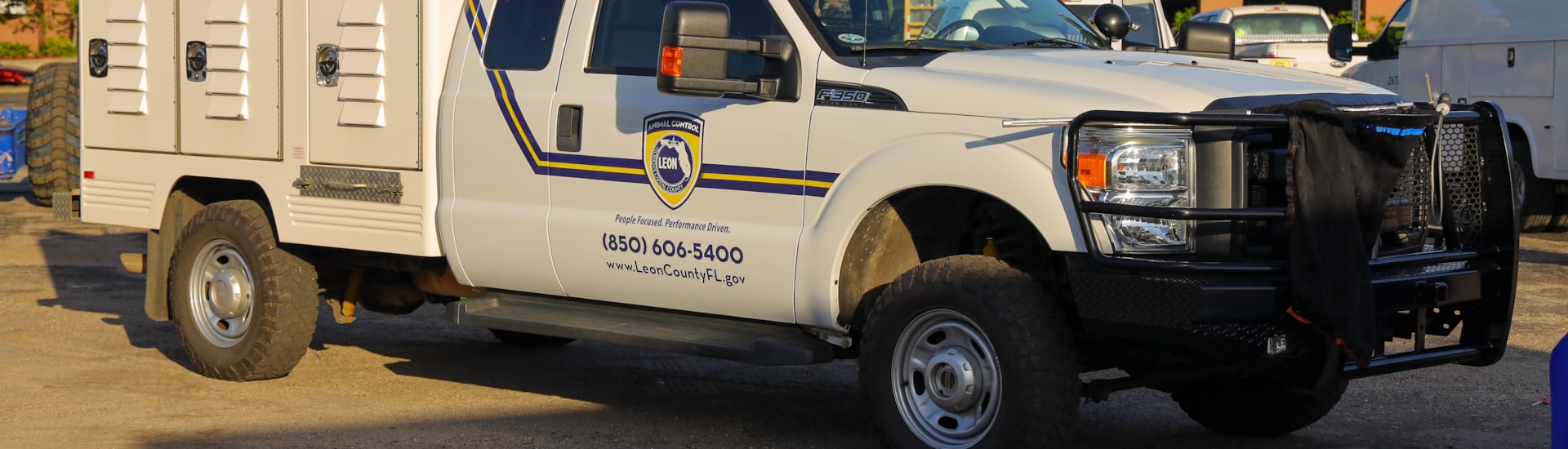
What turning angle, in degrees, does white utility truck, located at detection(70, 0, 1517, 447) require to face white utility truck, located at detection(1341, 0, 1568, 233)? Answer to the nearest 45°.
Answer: approximately 90° to its left

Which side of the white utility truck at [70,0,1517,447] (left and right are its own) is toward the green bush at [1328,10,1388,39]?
left

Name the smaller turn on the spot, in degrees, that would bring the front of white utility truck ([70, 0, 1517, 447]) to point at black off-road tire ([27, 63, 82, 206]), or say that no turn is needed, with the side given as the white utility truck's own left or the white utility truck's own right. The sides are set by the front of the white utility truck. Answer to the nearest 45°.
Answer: approximately 180°

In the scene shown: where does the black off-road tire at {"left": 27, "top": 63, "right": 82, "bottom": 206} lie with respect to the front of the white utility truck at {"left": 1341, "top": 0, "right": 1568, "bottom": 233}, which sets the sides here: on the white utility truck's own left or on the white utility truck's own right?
on the white utility truck's own left

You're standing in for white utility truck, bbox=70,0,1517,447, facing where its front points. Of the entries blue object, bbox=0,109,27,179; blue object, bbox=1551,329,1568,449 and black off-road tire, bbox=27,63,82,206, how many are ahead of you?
1

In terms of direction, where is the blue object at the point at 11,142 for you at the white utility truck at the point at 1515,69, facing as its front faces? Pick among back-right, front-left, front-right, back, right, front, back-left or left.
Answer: front-left

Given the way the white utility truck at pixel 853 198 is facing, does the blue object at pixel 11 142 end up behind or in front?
behind

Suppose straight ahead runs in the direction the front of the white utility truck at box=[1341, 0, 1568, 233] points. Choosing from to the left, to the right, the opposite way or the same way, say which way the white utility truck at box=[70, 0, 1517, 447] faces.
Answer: the opposite way

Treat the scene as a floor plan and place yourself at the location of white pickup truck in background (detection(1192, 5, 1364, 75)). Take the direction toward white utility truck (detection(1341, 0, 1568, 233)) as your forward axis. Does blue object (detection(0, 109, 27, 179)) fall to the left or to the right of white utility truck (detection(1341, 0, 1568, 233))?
right

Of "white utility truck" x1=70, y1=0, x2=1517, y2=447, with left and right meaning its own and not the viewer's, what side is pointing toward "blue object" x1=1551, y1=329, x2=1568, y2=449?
front

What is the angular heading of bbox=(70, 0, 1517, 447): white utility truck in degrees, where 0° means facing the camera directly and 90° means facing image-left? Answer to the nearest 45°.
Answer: approximately 315°

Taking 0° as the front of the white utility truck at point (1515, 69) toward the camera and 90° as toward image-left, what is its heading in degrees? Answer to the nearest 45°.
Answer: approximately 135°

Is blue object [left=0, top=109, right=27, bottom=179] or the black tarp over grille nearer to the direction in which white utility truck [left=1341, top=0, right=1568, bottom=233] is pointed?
the blue object
